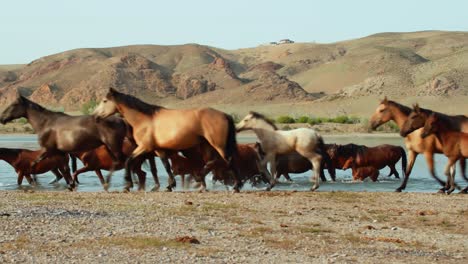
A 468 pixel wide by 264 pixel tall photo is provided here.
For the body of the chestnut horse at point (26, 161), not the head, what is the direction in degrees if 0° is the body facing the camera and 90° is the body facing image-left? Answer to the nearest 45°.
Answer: approximately 90°

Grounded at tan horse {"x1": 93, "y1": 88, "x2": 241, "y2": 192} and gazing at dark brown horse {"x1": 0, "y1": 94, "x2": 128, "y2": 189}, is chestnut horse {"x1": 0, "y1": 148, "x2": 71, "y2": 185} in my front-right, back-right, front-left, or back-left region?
front-right

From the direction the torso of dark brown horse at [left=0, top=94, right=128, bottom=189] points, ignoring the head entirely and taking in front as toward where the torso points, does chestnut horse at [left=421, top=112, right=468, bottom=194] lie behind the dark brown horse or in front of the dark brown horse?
behind

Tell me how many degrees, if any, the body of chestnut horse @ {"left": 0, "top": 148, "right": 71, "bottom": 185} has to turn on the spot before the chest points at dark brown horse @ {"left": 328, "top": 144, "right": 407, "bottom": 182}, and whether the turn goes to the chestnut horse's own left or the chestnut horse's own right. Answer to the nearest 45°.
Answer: approximately 180°

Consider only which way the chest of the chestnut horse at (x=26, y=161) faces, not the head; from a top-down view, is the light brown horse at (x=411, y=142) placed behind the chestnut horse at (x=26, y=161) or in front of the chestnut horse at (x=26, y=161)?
behind

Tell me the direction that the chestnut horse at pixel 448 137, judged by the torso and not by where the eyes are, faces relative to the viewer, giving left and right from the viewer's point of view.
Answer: facing to the left of the viewer

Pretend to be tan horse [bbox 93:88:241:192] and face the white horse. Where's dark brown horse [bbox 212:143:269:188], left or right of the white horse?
left

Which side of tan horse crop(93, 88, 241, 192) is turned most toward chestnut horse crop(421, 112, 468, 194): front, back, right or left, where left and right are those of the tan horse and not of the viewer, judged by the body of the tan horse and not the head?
back

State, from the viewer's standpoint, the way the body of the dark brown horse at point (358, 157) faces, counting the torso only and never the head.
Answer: to the viewer's left

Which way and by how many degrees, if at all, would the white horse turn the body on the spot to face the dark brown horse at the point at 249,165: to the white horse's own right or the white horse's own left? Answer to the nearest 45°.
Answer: approximately 45° to the white horse's own right

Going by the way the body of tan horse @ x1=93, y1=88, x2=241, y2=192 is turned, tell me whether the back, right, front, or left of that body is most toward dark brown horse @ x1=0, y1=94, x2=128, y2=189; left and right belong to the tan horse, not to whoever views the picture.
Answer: front

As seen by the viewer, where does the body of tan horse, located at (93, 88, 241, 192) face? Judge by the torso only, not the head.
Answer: to the viewer's left

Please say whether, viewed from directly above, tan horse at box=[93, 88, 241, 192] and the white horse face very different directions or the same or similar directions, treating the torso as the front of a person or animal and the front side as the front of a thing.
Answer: same or similar directions

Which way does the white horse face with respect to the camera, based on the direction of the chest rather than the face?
to the viewer's left

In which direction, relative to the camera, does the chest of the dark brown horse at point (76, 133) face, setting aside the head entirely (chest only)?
to the viewer's left
